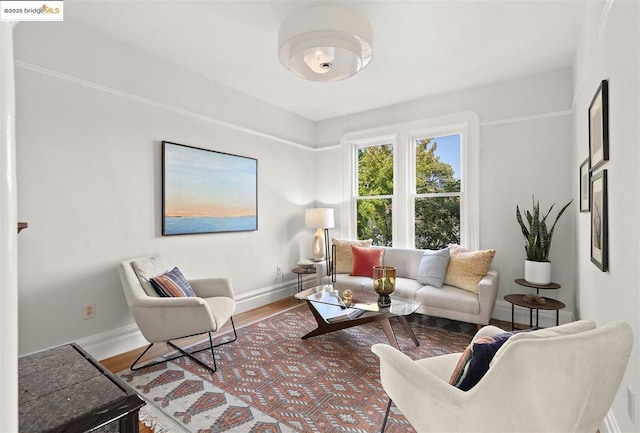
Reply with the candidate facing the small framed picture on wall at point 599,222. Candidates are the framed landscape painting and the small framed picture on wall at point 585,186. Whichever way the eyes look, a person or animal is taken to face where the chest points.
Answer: the framed landscape painting

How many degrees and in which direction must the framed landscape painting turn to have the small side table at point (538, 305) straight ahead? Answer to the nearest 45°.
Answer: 0° — it already faces it

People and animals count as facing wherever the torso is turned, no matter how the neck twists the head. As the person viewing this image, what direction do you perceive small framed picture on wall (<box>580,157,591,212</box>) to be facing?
facing to the left of the viewer

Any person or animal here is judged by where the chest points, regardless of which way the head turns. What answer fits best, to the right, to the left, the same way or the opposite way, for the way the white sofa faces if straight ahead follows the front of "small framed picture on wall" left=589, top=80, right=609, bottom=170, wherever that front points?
to the left

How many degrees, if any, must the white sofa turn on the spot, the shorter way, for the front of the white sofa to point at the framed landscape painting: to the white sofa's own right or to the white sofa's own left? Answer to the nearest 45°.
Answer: approximately 45° to the white sofa's own right

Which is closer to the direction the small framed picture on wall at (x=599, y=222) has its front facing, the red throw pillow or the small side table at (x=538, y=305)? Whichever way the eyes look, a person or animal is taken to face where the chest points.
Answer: the red throw pillow

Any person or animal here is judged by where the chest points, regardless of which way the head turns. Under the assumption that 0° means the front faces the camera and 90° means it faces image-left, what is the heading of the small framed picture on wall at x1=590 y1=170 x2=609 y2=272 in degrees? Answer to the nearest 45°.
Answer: approximately 90°

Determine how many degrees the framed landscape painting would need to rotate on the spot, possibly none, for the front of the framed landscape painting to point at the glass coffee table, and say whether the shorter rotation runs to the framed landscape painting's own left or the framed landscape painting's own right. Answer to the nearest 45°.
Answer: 0° — it already faces it

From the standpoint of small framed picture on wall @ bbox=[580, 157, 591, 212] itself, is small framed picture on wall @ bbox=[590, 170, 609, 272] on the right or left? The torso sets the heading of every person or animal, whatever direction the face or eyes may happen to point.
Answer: on its left

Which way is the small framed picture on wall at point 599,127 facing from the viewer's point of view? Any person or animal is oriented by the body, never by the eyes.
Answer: to the viewer's left

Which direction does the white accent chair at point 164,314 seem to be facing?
to the viewer's right
